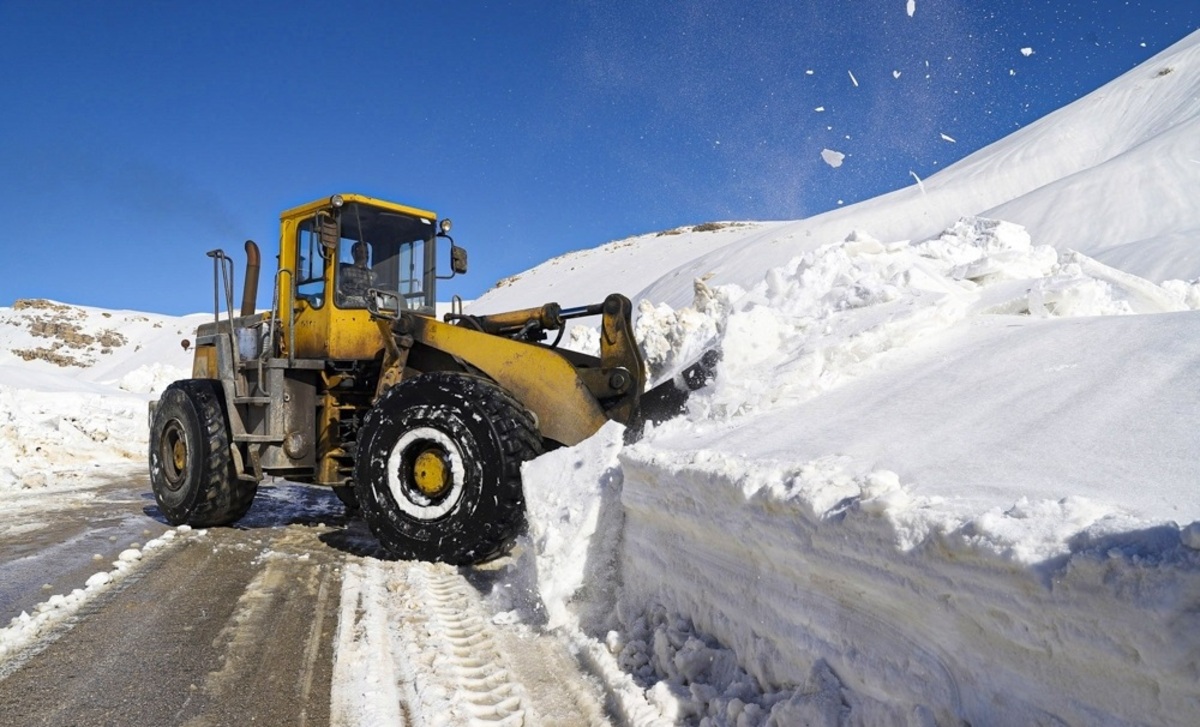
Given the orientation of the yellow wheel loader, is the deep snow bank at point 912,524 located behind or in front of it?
in front

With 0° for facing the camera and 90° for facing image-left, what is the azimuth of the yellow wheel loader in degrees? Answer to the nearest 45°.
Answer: approximately 315°

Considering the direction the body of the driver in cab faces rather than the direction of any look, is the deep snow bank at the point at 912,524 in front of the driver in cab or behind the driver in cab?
in front
